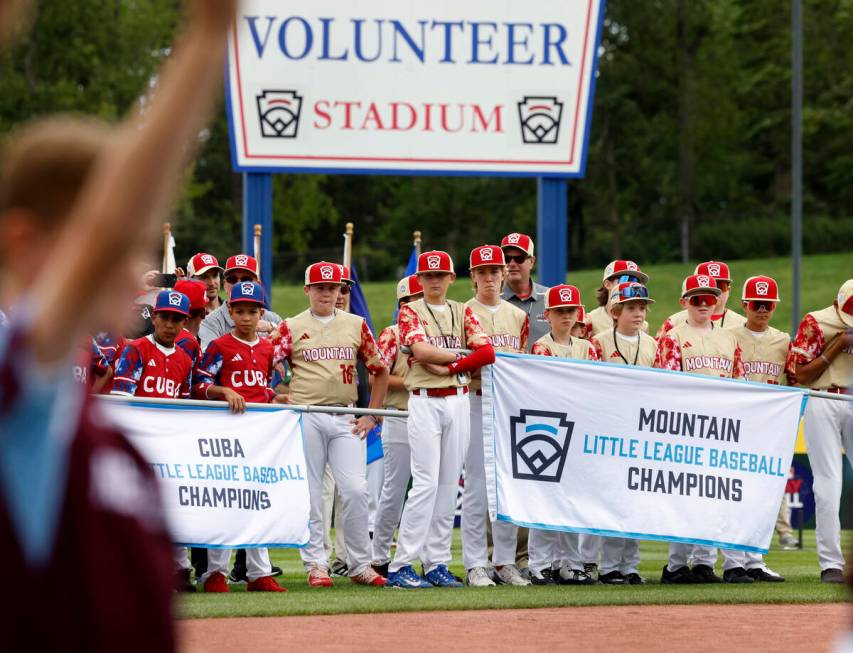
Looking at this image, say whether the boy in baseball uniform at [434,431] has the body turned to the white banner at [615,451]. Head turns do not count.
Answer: no

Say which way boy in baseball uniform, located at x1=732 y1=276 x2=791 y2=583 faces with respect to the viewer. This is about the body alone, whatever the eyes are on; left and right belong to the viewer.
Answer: facing the viewer

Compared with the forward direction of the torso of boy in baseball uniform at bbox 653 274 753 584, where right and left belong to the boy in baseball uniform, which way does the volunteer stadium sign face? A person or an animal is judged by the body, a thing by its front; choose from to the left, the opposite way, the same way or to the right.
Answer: the same way

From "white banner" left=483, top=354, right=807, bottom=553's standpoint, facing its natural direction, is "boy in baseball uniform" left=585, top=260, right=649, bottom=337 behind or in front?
behind

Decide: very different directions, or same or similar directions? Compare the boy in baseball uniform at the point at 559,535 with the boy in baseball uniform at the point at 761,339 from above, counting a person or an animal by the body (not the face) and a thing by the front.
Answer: same or similar directions

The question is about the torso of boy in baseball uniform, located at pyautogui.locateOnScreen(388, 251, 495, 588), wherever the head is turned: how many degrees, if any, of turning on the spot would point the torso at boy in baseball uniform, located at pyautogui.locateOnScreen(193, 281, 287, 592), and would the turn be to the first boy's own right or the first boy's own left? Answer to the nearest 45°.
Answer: approximately 90° to the first boy's own right

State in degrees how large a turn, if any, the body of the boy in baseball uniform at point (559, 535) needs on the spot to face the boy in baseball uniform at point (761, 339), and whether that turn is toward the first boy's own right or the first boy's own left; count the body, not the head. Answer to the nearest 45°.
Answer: approximately 135° to the first boy's own left

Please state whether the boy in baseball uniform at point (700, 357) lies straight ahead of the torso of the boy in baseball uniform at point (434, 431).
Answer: no

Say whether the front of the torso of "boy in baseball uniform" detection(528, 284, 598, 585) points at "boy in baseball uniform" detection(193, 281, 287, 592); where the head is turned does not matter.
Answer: no

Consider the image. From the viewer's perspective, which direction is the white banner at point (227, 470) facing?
toward the camera

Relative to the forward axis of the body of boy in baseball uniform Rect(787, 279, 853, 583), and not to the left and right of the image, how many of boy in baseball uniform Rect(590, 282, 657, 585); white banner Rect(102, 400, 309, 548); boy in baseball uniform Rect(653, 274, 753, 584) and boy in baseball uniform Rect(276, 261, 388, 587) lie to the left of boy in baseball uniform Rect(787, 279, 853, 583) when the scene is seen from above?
0

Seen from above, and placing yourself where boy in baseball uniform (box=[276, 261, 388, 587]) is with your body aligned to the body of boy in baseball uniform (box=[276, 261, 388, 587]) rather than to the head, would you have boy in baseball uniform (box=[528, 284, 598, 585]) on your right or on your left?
on your left

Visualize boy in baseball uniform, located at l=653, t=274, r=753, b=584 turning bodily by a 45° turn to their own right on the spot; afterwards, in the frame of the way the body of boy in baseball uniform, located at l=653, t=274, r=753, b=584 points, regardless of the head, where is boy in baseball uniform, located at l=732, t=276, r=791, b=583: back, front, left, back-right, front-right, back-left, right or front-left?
back

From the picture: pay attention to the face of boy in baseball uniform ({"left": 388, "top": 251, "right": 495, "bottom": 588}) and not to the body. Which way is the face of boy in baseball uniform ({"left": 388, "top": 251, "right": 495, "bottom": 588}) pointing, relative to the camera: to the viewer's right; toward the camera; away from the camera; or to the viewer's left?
toward the camera
